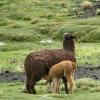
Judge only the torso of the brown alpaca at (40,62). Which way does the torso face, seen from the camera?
to the viewer's right

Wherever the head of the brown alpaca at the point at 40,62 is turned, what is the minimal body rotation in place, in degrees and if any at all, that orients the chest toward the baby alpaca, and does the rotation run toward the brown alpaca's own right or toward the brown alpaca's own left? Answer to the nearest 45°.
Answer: approximately 45° to the brown alpaca's own right
